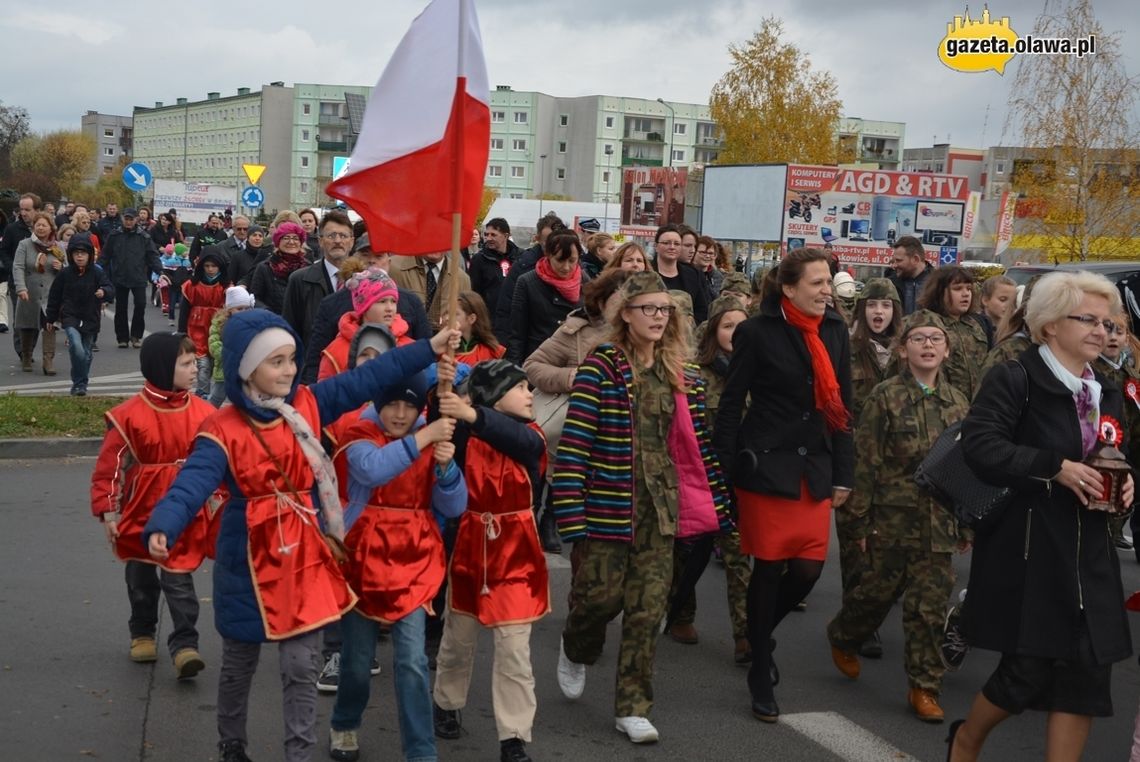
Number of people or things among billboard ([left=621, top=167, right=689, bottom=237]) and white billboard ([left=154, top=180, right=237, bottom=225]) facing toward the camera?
2

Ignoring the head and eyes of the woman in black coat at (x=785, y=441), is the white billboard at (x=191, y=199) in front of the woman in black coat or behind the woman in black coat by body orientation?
behind

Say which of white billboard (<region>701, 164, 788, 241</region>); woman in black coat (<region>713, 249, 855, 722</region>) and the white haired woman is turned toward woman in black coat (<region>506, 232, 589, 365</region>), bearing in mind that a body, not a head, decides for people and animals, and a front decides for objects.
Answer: the white billboard

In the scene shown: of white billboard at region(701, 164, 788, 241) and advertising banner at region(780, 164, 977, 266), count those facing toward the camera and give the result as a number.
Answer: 2

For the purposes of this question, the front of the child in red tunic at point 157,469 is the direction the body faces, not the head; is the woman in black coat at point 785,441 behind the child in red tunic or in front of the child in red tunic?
in front

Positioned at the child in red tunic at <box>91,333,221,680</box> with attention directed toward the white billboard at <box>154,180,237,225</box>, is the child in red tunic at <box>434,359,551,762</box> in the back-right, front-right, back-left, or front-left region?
back-right

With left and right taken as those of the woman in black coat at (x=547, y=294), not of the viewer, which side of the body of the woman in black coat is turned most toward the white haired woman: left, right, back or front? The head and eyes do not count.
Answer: front

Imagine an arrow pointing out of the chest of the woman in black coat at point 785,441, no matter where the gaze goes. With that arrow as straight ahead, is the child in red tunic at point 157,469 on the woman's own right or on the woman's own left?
on the woman's own right

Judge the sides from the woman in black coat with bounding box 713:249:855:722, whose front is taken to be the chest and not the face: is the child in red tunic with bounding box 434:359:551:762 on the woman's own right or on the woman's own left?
on the woman's own right

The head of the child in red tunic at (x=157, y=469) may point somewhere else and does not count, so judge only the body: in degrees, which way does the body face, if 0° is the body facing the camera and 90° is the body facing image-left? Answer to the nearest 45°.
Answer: approximately 315°

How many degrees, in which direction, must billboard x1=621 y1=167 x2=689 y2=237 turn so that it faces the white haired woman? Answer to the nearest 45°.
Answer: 0° — it already faces them

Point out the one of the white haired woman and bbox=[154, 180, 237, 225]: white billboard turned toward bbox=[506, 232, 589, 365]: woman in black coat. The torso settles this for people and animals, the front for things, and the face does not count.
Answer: the white billboard
